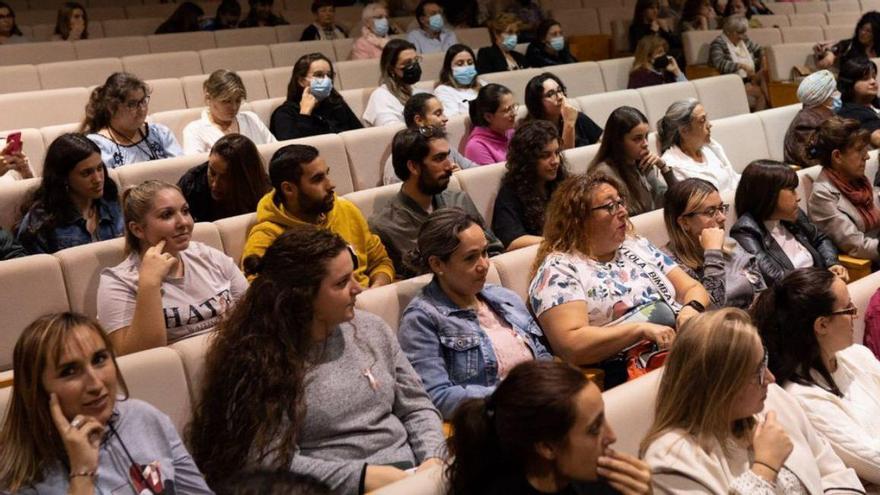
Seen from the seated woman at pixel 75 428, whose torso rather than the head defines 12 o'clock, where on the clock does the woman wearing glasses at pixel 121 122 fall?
The woman wearing glasses is roughly at 8 o'clock from the seated woman.

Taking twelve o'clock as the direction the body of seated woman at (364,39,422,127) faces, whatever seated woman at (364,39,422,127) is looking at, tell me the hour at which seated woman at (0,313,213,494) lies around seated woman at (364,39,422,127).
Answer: seated woman at (0,313,213,494) is roughly at 2 o'clock from seated woman at (364,39,422,127).

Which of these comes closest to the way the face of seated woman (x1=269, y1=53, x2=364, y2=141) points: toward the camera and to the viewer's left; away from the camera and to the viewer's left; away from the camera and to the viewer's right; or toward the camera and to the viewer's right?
toward the camera and to the viewer's right

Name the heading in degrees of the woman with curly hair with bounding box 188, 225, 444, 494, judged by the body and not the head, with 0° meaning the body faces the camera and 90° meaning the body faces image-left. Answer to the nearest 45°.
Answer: approximately 315°

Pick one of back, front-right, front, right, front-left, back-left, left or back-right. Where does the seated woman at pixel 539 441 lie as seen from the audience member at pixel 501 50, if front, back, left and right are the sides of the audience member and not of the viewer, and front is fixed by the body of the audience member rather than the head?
front-right

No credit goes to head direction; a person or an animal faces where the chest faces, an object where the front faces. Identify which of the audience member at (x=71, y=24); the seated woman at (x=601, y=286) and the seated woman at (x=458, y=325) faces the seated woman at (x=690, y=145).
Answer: the audience member

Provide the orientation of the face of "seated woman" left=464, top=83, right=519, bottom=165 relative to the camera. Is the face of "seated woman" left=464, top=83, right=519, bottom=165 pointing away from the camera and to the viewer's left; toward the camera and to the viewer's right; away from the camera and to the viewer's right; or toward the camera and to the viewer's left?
toward the camera and to the viewer's right
